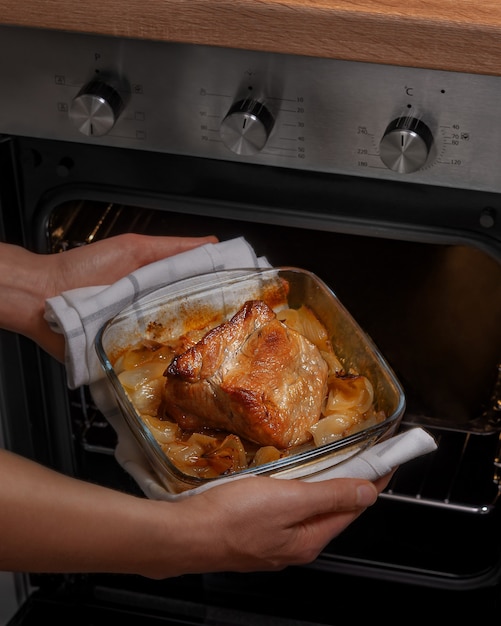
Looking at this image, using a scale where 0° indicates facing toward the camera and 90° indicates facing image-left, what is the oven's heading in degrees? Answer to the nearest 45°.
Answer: approximately 0°
